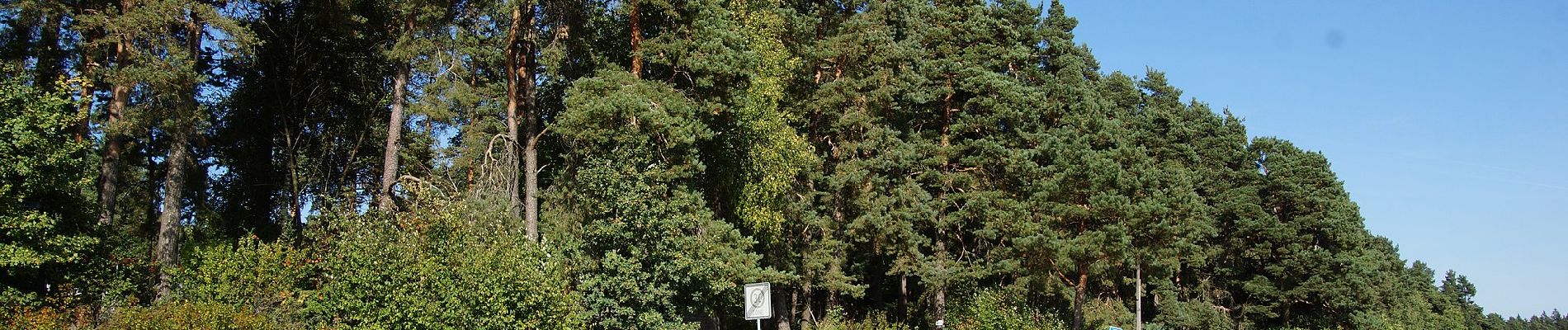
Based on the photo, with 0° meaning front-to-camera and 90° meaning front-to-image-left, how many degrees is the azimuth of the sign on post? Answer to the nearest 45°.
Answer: approximately 0°

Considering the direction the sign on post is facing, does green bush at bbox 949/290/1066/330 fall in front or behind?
behind

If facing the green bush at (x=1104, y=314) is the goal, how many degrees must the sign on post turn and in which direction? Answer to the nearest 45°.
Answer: approximately 135° to its left
